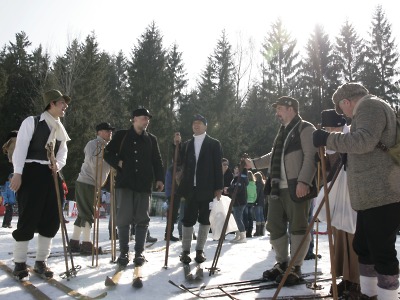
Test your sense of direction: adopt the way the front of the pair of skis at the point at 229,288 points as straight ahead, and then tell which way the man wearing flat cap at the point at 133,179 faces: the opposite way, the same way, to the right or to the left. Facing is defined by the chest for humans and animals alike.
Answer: to the left

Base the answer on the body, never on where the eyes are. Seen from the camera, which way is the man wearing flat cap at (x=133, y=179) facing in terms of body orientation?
toward the camera

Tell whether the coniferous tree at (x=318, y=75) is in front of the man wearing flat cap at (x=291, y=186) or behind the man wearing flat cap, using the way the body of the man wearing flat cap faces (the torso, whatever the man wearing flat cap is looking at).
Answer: behind

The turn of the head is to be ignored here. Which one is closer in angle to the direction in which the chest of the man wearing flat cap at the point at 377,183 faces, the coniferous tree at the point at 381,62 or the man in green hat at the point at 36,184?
the man in green hat

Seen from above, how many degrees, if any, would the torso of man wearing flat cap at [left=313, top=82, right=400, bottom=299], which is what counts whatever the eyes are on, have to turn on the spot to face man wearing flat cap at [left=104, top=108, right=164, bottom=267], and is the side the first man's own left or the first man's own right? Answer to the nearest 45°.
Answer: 0° — they already face them

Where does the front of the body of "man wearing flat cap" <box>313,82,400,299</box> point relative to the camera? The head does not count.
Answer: to the viewer's left

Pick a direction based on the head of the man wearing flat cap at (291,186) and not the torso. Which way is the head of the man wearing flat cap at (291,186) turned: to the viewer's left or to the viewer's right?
to the viewer's left

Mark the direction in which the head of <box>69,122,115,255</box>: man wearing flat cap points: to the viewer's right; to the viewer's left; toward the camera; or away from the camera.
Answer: to the viewer's right

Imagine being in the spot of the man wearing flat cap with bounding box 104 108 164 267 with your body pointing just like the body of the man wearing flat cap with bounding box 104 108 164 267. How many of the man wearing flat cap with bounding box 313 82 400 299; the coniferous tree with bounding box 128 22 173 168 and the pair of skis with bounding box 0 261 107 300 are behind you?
1

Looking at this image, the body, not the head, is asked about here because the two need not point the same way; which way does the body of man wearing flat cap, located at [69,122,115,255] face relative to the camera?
to the viewer's right

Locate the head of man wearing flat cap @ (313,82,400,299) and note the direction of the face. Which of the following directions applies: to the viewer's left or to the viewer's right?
to the viewer's left

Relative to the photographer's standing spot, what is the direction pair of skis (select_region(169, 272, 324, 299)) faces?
facing to the left of the viewer

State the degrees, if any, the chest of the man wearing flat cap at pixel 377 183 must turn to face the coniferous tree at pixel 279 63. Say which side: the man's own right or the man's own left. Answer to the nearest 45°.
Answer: approximately 90° to the man's own right

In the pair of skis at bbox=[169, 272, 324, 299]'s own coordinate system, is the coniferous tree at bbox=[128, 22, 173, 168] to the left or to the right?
on its right

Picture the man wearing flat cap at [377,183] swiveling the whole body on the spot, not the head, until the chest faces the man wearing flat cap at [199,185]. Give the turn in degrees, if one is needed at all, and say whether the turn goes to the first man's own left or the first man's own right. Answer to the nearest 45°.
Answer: approximately 45° to the first man's own right
